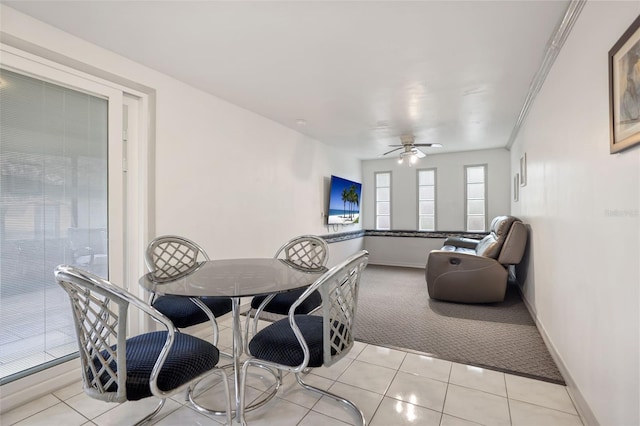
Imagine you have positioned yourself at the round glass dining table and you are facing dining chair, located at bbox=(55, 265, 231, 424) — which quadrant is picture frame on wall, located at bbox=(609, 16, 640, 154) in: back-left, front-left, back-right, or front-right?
back-left

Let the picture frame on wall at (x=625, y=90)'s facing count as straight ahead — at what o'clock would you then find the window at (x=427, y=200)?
The window is roughly at 2 o'clock from the picture frame on wall.

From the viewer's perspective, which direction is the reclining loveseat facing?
to the viewer's left

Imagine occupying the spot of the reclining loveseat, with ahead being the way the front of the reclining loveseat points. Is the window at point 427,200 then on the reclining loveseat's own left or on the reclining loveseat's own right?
on the reclining loveseat's own right

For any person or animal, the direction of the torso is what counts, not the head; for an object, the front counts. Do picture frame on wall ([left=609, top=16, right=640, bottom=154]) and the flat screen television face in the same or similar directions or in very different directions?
very different directions

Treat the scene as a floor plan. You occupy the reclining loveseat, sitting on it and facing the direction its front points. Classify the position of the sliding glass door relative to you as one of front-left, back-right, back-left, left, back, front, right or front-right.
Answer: front-left

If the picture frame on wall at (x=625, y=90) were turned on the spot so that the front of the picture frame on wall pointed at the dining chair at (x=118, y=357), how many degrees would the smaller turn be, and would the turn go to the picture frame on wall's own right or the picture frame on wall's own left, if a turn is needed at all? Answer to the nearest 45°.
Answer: approximately 45° to the picture frame on wall's own left

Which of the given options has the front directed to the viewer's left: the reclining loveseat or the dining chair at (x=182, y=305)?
the reclining loveseat

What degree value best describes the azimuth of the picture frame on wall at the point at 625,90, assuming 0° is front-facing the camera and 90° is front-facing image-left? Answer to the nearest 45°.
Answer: approximately 90°

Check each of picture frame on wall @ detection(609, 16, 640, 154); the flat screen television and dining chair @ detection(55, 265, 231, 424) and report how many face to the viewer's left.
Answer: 1

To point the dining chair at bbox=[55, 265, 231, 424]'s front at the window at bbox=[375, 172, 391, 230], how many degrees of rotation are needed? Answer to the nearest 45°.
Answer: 0° — it already faces it

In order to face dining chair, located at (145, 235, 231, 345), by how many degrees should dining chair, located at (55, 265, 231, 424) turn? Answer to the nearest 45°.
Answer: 0° — it already faces it

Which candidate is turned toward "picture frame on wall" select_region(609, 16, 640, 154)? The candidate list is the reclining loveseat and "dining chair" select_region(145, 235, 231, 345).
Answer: the dining chair

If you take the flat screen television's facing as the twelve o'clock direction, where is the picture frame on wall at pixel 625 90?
The picture frame on wall is roughly at 1 o'clock from the flat screen television.

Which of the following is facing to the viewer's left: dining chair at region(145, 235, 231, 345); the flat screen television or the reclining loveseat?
the reclining loveseat

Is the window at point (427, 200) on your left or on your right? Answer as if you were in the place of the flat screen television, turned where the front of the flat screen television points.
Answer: on your left

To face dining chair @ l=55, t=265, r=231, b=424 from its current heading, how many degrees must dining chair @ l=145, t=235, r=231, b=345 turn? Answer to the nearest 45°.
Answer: approximately 45° to its right
